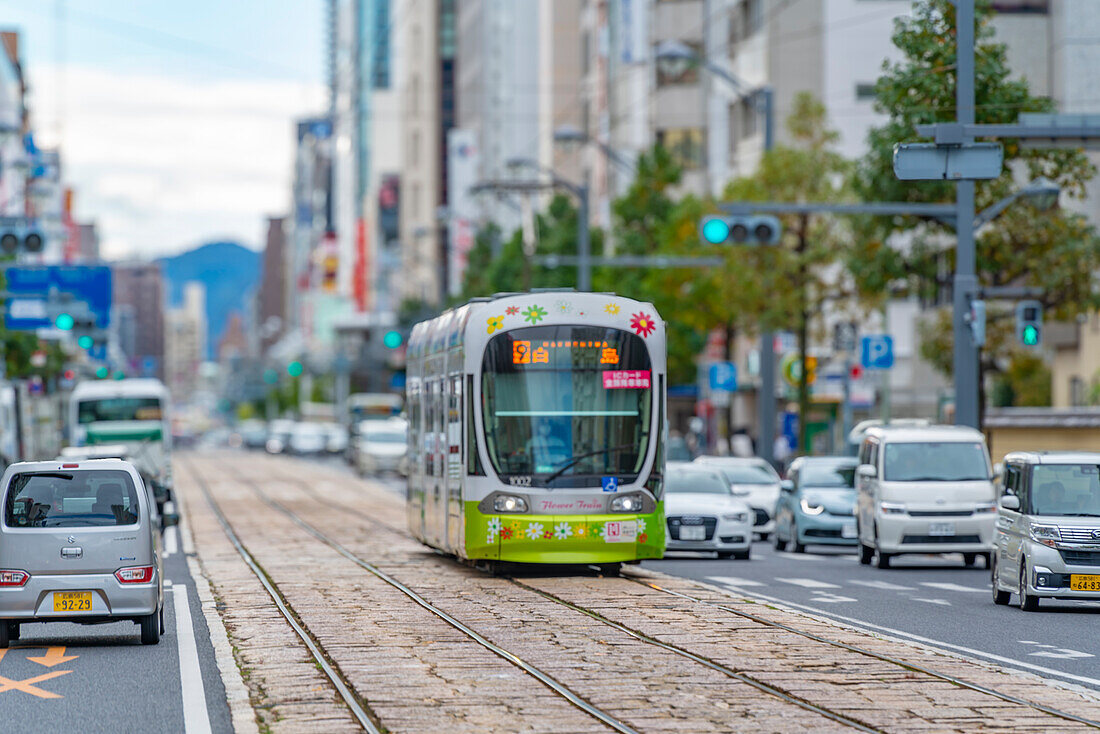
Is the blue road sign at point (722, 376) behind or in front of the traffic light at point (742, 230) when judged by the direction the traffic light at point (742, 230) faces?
behind

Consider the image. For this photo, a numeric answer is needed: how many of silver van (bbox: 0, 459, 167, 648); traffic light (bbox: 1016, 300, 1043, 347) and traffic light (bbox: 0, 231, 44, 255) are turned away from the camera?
1

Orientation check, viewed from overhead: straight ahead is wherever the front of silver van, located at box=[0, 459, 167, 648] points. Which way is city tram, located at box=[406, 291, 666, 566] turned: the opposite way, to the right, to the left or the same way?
the opposite way

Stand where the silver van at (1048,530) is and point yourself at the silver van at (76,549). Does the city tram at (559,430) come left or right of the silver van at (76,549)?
right

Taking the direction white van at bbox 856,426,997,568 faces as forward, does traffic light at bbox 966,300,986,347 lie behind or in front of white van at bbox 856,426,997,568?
behind

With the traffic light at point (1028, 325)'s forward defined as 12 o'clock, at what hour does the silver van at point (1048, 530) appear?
The silver van is roughly at 12 o'clock from the traffic light.
